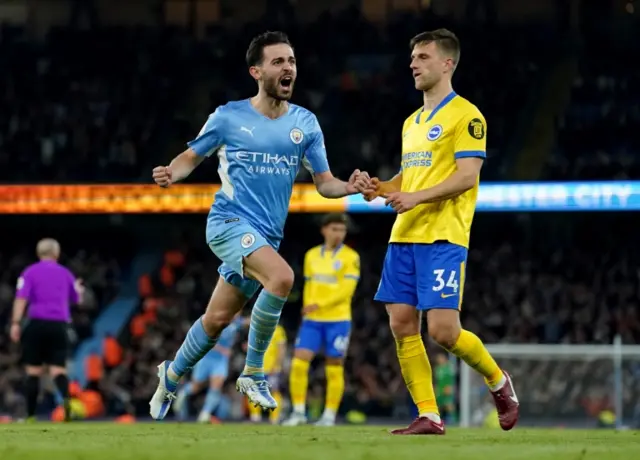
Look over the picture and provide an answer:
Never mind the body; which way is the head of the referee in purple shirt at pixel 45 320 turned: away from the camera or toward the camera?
away from the camera

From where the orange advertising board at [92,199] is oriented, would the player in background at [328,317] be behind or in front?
in front

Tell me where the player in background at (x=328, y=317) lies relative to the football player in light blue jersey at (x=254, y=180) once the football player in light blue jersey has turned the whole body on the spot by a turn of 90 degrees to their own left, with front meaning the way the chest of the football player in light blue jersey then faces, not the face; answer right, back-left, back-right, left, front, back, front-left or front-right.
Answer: front-left

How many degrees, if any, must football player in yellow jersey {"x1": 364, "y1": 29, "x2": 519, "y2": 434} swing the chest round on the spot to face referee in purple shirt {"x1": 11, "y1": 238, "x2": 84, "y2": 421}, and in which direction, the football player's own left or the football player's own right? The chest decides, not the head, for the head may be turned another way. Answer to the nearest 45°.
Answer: approximately 90° to the football player's own right

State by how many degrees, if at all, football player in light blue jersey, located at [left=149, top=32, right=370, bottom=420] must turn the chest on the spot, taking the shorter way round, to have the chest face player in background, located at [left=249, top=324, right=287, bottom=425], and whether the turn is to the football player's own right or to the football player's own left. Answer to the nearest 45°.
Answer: approximately 135° to the football player's own left

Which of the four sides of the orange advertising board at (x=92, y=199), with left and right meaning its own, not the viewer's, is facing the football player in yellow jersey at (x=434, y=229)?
front

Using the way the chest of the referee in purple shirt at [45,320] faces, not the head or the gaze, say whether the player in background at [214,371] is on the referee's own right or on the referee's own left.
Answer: on the referee's own right

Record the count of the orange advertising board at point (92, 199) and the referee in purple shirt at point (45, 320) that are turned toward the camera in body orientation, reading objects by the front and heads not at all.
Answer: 1

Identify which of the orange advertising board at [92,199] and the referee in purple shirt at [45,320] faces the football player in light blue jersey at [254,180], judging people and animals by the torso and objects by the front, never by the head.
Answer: the orange advertising board

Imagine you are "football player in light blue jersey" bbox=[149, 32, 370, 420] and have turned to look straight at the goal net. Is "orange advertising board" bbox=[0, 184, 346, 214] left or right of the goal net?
left

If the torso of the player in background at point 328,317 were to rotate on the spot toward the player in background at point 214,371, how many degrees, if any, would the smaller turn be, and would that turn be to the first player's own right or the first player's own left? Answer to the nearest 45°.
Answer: approximately 90° to the first player's own right

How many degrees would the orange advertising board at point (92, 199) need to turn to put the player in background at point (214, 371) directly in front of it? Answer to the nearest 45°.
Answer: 0° — it already faces them

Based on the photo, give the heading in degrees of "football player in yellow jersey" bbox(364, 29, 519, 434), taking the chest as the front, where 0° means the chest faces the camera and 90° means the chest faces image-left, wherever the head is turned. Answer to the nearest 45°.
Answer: approximately 45°

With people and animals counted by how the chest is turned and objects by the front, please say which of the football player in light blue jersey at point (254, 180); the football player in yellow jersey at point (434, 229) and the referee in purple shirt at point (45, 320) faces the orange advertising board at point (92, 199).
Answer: the referee in purple shirt

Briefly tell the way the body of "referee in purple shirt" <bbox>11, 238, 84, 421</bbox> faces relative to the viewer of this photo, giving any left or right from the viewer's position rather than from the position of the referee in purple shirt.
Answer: facing away from the viewer
